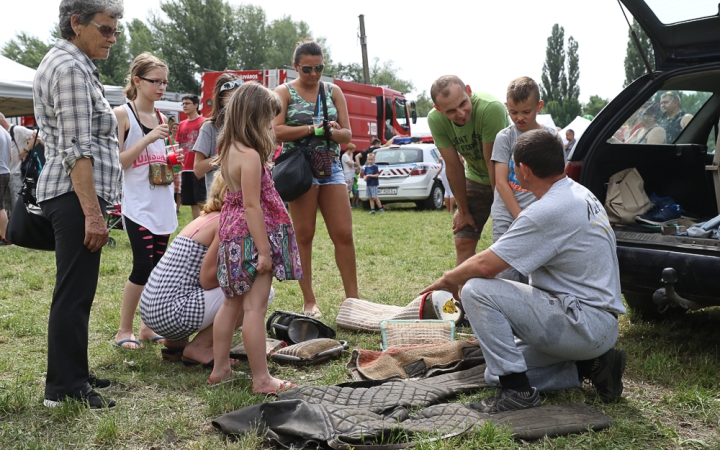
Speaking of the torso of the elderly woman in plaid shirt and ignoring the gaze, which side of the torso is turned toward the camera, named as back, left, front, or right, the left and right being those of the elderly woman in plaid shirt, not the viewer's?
right

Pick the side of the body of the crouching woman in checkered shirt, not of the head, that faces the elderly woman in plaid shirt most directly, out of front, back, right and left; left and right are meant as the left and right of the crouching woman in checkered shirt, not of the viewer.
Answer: back

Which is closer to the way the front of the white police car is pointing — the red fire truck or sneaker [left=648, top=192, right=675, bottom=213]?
the red fire truck

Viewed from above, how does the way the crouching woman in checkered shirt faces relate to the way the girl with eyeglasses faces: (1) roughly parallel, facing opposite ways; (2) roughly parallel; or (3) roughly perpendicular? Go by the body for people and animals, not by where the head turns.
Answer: roughly perpendicular

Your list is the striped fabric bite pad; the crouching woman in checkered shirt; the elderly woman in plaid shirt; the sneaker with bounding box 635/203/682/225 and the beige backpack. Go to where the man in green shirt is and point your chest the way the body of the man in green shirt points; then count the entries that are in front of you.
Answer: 3

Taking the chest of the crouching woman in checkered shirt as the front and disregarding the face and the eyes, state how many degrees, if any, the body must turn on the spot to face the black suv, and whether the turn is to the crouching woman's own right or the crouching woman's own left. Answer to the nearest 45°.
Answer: approximately 45° to the crouching woman's own right

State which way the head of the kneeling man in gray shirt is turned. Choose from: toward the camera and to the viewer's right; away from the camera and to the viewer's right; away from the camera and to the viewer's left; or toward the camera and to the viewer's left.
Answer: away from the camera and to the viewer's left

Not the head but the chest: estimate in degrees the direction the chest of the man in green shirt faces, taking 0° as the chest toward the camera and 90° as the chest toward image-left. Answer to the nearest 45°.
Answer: approximately 45°

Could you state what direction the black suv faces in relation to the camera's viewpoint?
facing away from the viewer and to the right of the viewer

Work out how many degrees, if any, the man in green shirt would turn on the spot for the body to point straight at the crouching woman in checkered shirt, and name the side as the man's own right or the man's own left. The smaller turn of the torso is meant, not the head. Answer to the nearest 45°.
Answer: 0° — they already face them

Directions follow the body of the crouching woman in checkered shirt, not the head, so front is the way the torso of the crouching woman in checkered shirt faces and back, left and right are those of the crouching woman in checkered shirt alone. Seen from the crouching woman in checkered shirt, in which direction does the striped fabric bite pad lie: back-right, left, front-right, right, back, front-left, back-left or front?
front-right

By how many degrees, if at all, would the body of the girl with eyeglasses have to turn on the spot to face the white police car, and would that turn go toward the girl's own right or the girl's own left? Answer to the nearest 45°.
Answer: approximately 90° to the girl's own left
